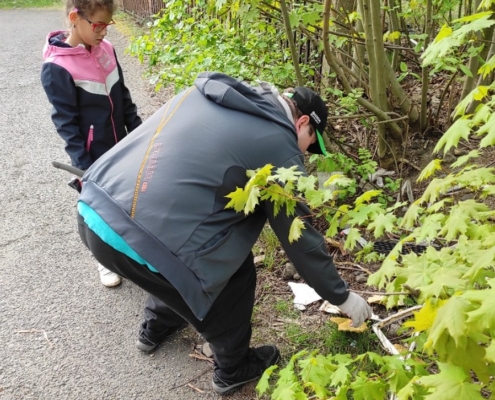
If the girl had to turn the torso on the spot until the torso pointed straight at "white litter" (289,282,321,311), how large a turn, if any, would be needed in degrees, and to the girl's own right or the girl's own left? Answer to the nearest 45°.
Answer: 0° — they already face it

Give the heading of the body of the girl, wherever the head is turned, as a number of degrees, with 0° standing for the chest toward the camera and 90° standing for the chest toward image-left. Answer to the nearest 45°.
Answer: approximately 315°

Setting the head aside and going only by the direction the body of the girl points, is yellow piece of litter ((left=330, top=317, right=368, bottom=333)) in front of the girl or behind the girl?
in front
